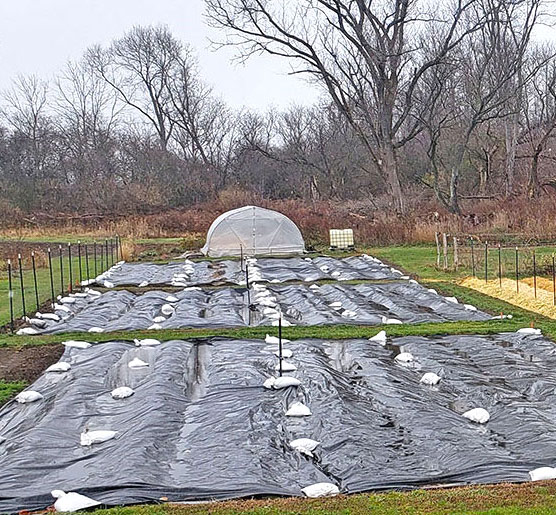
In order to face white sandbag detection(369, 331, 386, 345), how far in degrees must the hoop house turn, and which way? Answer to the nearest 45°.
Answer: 0° — it already faces it

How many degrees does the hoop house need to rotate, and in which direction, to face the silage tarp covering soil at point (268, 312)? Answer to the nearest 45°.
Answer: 0° — it already faces it

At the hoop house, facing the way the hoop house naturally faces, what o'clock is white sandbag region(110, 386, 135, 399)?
The white sandbag is roughly at 12 o'clock from the hoop house.

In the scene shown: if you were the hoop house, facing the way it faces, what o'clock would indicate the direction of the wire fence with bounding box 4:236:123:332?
The wire fence is roughly at 1 o'clock from the hoop house.

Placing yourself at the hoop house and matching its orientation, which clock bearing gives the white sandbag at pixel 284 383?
The white sandbag is roughly at 12 o'clock from the hoop house.

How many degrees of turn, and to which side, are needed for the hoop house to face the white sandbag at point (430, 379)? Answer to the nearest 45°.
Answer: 0° — it already faces it

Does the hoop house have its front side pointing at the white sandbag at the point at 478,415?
yes

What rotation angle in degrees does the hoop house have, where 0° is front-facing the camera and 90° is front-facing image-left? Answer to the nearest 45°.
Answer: approximately 0°

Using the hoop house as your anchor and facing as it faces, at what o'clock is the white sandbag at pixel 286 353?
The white sandbag is roughly at 12 o'clock from the hoop house.

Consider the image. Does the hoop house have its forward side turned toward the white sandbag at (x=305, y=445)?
yes

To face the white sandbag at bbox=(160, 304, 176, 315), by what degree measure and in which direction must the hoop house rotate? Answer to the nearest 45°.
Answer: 0° — it already faces it

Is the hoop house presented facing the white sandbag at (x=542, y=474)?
yes

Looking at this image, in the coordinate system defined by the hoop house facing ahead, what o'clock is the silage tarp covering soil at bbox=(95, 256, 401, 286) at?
The silage tarp covering soil is roughly at 12 o'clock from the hoop house.
